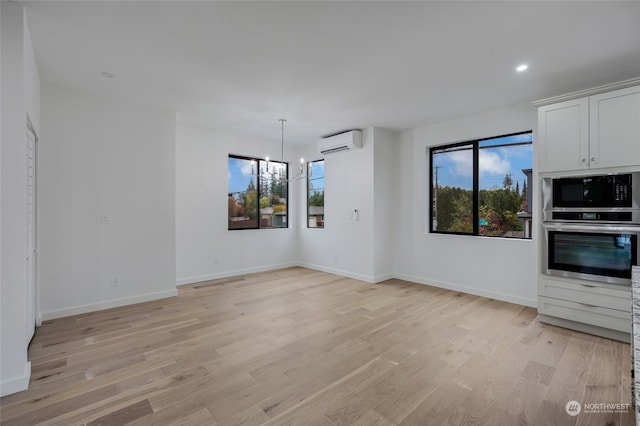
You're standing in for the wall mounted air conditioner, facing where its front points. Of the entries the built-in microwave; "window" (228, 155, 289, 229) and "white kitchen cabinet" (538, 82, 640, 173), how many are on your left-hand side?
2

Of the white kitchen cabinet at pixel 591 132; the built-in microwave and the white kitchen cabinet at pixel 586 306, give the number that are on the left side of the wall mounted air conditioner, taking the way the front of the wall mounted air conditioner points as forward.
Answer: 3

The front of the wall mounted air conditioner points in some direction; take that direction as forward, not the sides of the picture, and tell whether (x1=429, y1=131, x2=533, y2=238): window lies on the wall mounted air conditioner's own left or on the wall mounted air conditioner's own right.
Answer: on the wall mounted air conditioner's own left

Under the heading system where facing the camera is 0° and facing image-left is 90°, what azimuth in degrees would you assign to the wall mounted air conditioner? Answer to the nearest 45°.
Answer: approximately 45°

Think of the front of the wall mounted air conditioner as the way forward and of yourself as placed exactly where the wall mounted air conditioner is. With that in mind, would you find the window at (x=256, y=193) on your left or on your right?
on your right

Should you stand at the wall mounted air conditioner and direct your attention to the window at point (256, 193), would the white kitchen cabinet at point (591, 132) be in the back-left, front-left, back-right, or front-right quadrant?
back-left

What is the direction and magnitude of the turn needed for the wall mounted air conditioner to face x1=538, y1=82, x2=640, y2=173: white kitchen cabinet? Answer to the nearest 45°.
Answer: approximately 90° to its left

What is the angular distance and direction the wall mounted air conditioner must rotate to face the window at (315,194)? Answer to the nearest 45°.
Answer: approximately 90° to its right

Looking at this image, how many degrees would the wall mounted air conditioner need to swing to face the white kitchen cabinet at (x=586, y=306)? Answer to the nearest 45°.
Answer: approximately 90° to its left

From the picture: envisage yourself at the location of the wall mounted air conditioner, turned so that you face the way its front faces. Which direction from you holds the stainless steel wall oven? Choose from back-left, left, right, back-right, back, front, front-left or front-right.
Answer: left

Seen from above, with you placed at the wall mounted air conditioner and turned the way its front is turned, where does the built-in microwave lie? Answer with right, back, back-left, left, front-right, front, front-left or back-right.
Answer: left
